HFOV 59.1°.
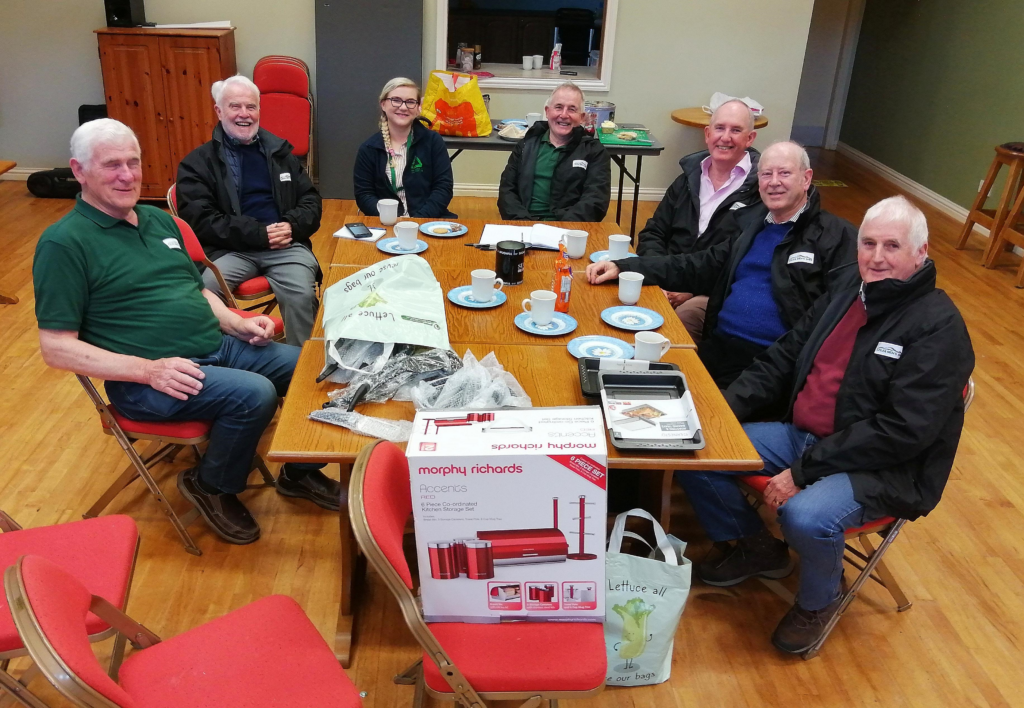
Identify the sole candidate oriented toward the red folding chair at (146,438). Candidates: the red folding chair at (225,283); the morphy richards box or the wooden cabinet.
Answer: the wooden cabinet

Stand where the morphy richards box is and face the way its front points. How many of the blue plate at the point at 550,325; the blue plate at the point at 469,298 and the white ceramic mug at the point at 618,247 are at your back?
3

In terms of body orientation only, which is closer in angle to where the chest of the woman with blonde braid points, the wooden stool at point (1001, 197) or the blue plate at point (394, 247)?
the blue plate

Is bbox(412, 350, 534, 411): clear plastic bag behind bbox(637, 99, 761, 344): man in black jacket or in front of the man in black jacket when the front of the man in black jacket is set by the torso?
in front

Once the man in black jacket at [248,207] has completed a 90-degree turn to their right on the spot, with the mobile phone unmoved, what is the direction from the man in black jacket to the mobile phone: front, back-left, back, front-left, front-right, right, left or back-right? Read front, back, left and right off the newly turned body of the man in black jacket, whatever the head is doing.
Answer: left

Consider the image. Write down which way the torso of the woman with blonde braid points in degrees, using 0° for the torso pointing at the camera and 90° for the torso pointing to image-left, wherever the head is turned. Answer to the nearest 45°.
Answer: approximately 0°

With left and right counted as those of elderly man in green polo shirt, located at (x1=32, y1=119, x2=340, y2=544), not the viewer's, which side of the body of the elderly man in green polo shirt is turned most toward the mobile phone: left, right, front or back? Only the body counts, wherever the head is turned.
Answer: left

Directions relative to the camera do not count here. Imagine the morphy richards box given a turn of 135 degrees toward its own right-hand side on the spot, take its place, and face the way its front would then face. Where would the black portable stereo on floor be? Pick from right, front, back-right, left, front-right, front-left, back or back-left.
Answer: front
